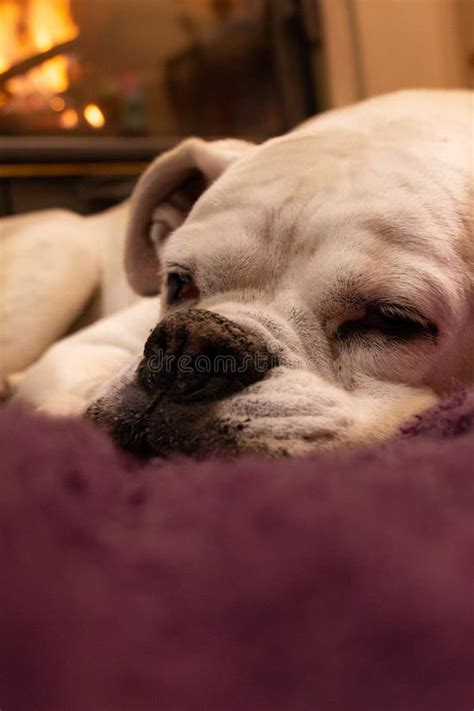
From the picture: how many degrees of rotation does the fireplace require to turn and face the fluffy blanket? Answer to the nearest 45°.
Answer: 0° — it already faces it

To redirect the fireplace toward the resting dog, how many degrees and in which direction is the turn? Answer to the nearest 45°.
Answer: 0° — it already faces it
